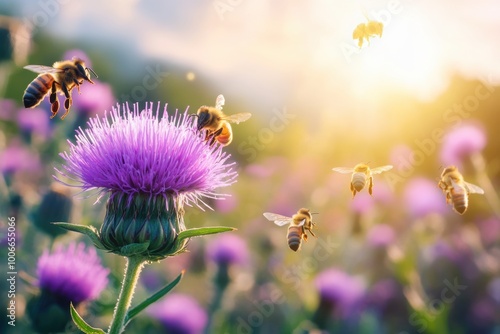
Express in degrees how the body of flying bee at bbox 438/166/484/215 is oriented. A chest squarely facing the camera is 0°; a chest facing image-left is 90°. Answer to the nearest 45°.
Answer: approximately 90°

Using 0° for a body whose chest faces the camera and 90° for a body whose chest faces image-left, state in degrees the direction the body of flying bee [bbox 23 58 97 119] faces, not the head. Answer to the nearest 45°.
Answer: approximately 270°

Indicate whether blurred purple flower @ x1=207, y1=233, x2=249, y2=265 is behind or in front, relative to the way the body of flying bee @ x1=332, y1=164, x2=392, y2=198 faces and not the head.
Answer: in front

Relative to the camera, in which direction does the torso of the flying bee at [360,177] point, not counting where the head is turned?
away from the camera

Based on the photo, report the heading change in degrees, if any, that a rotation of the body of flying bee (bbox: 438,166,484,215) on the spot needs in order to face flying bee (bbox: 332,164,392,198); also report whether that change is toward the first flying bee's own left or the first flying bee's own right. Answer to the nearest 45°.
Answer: approximately 45° to the first flying bee's own left

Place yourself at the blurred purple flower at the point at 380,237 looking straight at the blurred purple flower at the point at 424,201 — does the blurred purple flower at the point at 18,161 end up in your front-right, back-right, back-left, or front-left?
back-left
